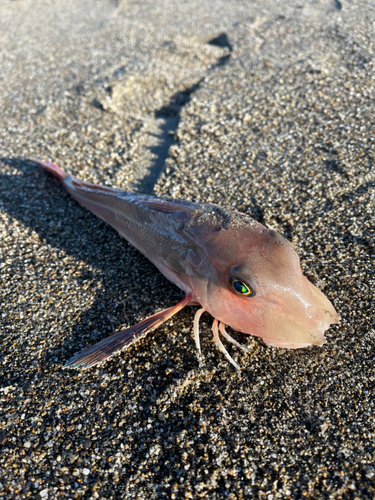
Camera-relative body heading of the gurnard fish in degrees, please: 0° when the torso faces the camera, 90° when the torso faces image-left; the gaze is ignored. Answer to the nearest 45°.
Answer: approximately 315°
